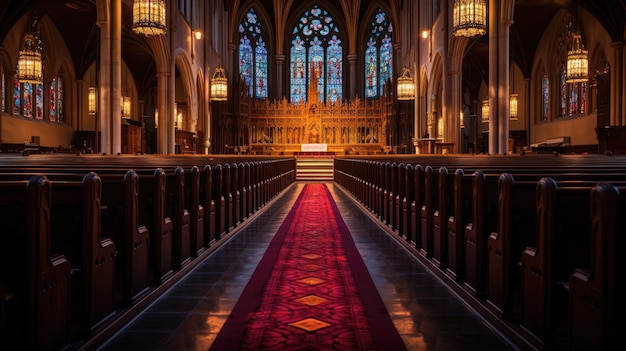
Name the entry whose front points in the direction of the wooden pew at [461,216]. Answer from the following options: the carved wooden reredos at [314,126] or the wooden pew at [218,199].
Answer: the carved wooden reredos

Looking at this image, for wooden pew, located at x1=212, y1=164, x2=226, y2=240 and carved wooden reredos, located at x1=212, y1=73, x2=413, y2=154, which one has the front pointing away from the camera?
the wooden pew

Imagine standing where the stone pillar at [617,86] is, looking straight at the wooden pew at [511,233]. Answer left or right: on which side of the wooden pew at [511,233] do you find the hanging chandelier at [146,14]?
right

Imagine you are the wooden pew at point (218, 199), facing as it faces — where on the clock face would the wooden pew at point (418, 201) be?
the wooden pew at point (418, 201) is roughly at 4 o'clock from the wooden pew at point (218, 199).

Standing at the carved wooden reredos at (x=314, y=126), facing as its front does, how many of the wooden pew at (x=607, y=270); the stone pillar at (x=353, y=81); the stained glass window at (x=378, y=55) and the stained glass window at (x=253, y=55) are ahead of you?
1

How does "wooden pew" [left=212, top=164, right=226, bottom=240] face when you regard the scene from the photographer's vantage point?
facing away from the viewer

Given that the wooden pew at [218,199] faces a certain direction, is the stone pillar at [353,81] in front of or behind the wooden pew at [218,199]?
in front

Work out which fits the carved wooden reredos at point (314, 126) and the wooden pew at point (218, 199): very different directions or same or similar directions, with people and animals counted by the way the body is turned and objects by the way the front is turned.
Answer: very different directions

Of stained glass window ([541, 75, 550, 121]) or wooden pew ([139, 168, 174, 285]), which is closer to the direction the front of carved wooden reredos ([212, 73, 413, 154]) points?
the wooden pew

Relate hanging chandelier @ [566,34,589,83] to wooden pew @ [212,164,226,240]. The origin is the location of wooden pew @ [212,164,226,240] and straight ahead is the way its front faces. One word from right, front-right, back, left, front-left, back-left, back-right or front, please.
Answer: front-right

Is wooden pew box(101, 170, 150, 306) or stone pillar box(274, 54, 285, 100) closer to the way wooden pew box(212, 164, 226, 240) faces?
the stone pillar

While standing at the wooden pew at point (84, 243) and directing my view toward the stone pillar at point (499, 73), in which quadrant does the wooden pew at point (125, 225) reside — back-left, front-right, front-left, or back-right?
front-left

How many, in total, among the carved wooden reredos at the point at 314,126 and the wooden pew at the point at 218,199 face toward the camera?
1

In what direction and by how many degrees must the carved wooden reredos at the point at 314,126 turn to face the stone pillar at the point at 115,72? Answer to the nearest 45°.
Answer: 0° — it already faces it

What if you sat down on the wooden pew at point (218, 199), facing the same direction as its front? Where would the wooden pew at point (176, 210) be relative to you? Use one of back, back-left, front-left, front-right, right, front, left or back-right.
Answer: back

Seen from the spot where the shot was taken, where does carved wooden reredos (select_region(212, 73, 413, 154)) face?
facing the viewer

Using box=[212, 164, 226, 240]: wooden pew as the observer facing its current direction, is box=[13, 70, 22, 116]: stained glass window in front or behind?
in front

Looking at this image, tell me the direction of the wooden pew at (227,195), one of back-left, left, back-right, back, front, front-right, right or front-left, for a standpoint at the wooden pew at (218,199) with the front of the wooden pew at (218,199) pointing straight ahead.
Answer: front
